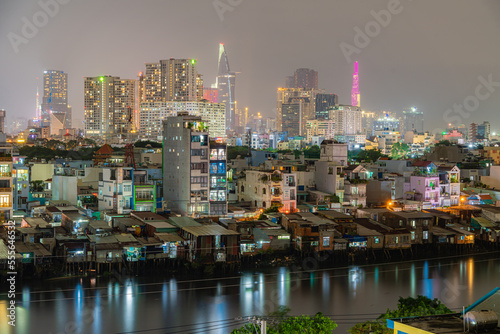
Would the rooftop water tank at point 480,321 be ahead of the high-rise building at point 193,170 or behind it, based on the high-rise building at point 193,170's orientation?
ahead

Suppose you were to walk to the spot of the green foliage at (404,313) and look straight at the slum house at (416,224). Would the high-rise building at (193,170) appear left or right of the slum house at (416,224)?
left

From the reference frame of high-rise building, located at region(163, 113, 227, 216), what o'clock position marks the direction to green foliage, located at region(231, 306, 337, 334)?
The green foliage is roughly at 1 o'clock from the high-rise building.

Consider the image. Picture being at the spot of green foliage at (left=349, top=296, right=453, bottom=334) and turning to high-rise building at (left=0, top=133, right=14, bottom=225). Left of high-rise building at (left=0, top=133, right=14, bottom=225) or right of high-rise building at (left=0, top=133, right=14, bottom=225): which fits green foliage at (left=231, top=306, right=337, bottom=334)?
left

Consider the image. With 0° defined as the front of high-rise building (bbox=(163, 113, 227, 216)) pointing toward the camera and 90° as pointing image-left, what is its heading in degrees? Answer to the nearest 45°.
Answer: approximately 315°

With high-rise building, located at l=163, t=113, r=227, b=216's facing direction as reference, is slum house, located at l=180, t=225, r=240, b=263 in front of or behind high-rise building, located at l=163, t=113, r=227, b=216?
in front

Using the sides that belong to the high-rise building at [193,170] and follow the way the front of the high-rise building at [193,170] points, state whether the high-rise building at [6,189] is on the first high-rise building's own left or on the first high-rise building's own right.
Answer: on the first high-rise building's own right

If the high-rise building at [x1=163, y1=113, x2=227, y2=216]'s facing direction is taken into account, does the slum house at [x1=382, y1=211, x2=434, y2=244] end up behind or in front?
in front

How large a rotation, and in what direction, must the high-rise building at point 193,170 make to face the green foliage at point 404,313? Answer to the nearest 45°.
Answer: approximately 45° to its right

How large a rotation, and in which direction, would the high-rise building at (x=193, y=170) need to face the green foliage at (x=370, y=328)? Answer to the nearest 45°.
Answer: approximately 45° to its right

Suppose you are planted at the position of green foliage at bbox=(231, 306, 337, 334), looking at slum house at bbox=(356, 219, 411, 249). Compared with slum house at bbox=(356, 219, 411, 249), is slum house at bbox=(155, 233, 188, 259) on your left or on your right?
left

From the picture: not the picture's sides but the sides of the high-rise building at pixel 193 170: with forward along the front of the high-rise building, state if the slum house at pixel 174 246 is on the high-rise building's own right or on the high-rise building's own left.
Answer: on the high-rise building's own right
